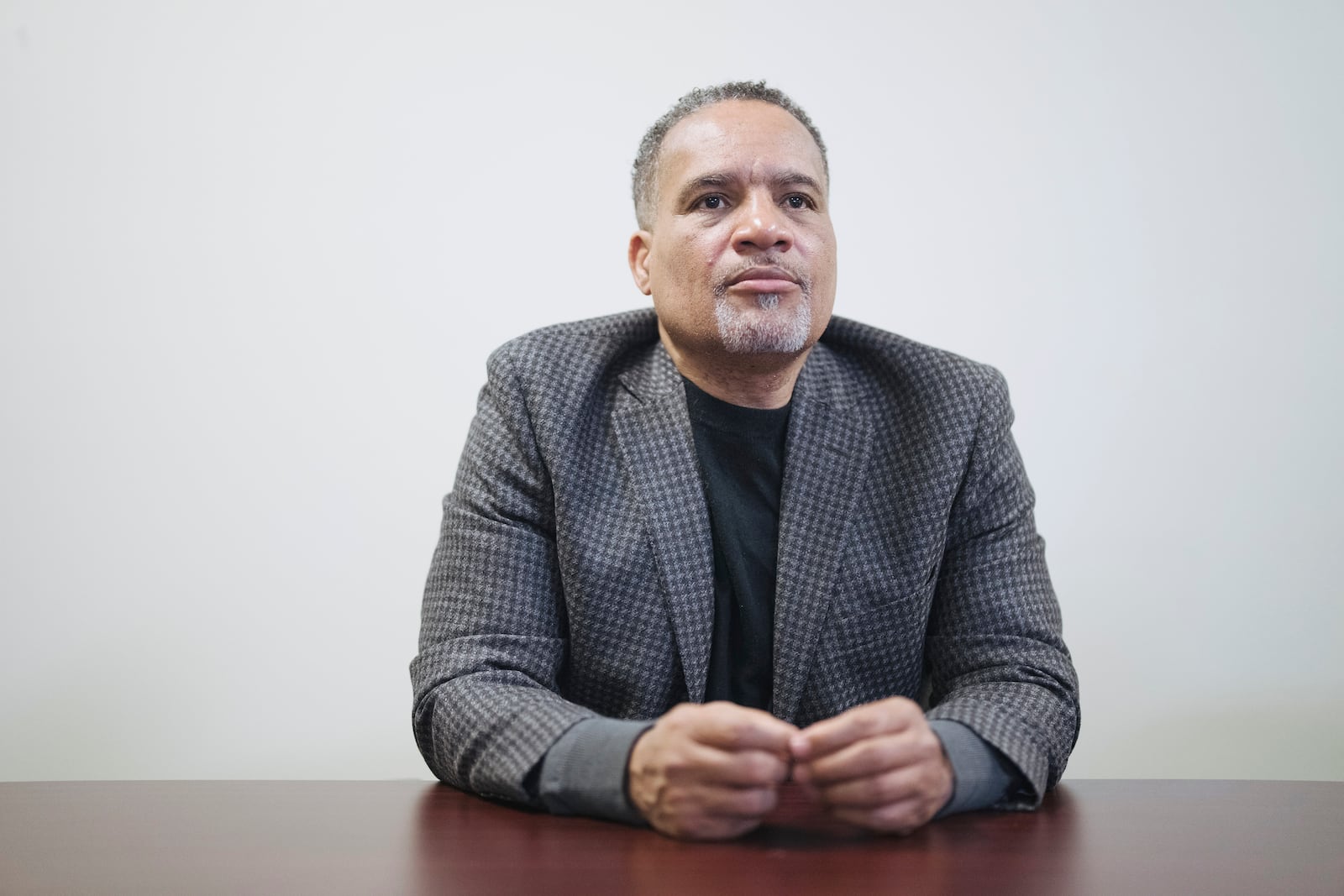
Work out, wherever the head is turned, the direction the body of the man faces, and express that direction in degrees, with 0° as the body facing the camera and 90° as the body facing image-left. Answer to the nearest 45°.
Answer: approximately 0°

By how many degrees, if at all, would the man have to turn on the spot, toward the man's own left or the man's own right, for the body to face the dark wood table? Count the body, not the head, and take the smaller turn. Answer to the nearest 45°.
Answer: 0° — they already face it
